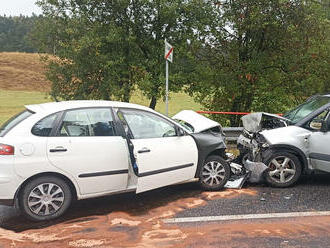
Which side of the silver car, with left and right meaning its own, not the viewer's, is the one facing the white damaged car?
front

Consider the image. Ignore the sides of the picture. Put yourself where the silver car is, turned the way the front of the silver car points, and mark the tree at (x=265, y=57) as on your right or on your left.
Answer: on your right

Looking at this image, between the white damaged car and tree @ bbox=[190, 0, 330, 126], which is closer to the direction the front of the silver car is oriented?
the white damaged car

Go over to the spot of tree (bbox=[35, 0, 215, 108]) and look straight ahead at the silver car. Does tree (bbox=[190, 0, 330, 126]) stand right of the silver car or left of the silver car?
left

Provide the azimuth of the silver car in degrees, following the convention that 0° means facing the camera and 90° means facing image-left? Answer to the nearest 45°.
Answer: approximately 45°

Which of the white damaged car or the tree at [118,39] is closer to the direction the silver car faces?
the white damaged car

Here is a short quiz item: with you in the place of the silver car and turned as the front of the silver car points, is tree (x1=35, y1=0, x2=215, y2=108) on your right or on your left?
on your right
